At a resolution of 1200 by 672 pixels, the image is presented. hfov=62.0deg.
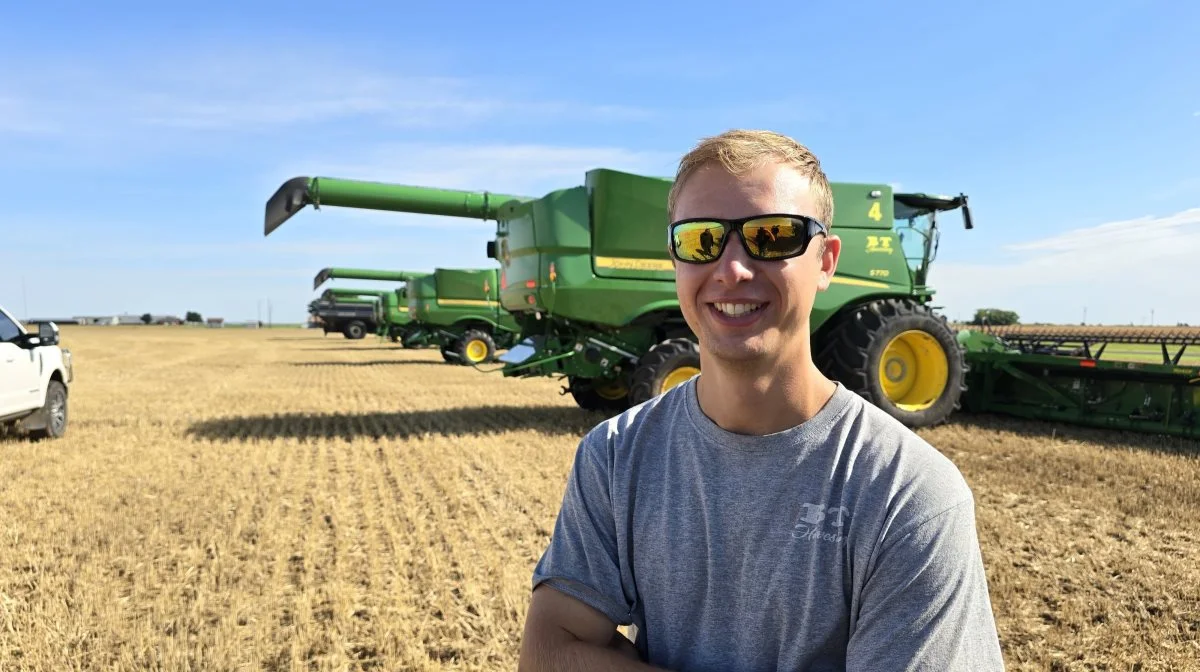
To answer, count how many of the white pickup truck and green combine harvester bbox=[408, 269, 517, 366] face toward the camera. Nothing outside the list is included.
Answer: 0

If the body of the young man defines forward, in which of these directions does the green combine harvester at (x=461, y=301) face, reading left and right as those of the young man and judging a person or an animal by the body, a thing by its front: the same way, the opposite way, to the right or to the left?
to the left

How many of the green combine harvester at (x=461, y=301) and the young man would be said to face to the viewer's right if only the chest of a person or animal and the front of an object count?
1

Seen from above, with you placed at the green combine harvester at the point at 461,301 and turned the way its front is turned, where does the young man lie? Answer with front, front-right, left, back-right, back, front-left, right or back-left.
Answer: right

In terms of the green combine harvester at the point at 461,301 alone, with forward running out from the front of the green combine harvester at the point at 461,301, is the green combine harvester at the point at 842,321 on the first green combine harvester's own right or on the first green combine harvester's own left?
on the first green combine harvester's own right

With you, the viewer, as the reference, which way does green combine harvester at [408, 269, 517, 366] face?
facing to the right of the viewer

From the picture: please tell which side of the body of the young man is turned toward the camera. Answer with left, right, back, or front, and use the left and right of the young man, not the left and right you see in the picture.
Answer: front

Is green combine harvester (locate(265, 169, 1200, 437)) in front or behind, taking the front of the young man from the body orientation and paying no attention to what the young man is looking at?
behind

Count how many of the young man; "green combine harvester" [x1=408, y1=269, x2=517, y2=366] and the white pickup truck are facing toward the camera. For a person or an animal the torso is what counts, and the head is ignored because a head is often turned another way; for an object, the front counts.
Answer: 1

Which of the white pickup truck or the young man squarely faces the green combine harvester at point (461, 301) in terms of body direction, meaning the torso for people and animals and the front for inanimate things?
the white pickup truck

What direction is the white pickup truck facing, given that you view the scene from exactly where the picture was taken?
facing away from the viewer and to the right of the viewer

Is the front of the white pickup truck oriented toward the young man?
no

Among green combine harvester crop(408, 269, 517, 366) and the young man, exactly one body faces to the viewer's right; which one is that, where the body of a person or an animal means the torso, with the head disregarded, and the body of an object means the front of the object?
the green combine harvester

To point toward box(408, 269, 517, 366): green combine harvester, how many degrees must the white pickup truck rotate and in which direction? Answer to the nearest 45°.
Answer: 0° — it already faces it
